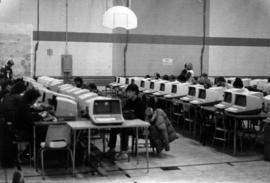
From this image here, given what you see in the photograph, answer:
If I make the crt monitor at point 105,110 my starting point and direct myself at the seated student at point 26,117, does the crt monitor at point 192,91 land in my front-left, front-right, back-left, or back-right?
back-right

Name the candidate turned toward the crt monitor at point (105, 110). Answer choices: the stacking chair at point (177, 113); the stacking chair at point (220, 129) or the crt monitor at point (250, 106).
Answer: the crt monitor at point (250, 106)

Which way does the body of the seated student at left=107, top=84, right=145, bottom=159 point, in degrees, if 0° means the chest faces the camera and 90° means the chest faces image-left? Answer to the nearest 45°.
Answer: approximately 45°

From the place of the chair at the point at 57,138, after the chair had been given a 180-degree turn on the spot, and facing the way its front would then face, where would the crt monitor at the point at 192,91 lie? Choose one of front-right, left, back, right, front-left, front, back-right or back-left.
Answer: left

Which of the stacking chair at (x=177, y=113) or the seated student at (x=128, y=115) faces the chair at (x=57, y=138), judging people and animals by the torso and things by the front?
the seated student

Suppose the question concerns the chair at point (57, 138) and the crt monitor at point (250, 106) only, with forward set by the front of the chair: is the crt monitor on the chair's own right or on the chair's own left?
on the chair's own right

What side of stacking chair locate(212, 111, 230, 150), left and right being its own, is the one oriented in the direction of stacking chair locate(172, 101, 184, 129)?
left

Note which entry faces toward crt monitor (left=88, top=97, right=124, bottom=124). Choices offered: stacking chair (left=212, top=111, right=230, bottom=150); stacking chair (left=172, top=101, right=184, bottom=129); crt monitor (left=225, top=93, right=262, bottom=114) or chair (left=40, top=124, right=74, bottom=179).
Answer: crt monitor (left=225, top=93, right=262, bottom=114)
